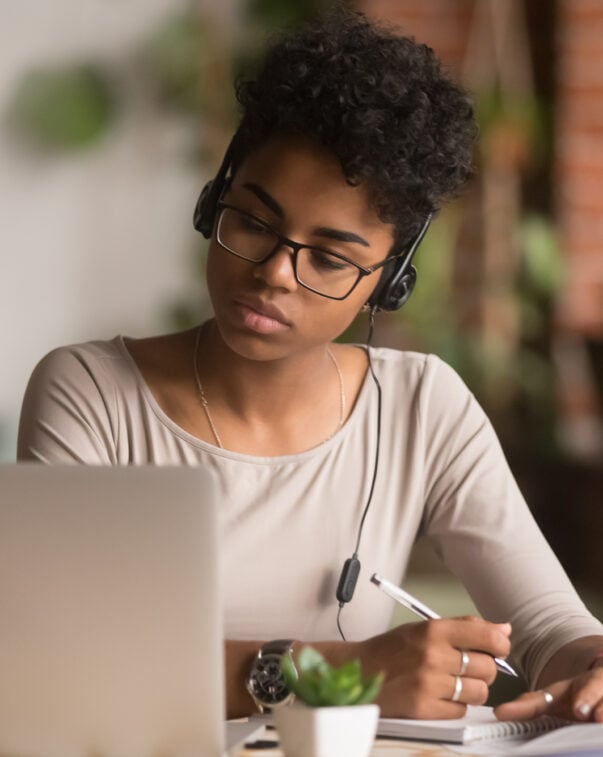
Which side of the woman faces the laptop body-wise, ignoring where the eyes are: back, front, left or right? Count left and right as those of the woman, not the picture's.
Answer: front

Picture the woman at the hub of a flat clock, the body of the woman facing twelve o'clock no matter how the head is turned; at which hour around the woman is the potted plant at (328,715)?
The potted plant is roughly at 12 o'clock from the woman.

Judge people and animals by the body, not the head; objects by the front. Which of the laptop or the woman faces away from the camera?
the laptop

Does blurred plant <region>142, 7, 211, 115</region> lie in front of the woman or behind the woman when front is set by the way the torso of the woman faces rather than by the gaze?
behind

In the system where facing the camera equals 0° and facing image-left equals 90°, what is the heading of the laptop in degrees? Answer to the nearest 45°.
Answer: approximately 180°

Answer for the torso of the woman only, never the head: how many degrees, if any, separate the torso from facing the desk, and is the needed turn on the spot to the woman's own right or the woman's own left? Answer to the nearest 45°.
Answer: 0° — they already face it

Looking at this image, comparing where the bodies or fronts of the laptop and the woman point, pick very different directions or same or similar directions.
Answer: very different directions

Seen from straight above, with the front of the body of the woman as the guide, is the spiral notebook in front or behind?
in front

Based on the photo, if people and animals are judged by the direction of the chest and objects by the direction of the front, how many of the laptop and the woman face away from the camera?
1

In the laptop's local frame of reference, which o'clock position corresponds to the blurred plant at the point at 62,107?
The blurred plant is roughly at 12 o'clock from the laptop.

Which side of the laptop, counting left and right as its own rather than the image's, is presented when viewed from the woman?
front
